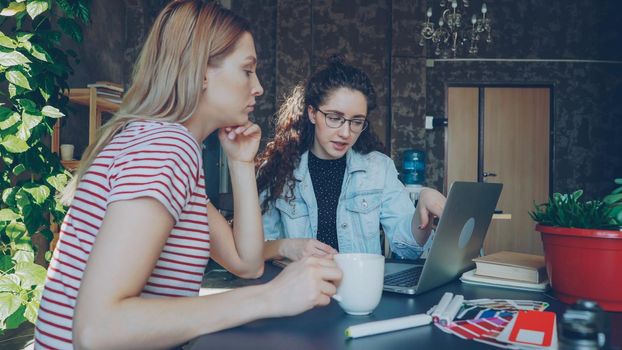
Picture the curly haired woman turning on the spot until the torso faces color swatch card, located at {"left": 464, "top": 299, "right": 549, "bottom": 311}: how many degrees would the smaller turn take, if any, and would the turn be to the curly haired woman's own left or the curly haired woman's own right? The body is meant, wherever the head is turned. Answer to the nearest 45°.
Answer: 0° — they already face it

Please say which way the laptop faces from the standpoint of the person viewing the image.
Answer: facing away from the viewer and to the left of the viewer

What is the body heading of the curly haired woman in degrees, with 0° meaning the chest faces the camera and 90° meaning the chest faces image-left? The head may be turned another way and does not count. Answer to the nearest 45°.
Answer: approximately 0°

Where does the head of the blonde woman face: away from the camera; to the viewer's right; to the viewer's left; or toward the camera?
to the viewer's right

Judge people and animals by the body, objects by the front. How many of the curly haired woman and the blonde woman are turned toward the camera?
1

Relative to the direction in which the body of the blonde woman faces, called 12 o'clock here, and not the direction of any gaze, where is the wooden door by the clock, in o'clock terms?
The wooden door is roughly at 10 o'clock from the blonde woman.

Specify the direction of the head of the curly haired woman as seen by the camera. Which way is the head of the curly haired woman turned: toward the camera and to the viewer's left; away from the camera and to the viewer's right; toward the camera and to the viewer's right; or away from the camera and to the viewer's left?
toward the camera and to the viewer's right

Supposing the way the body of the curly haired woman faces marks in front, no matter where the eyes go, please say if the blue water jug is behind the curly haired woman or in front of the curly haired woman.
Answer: behind

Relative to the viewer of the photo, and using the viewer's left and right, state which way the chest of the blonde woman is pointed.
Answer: facing to the right of the viewer

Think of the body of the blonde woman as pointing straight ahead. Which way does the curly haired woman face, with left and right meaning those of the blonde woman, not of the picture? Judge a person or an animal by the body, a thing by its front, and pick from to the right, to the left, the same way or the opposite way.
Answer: to the right
